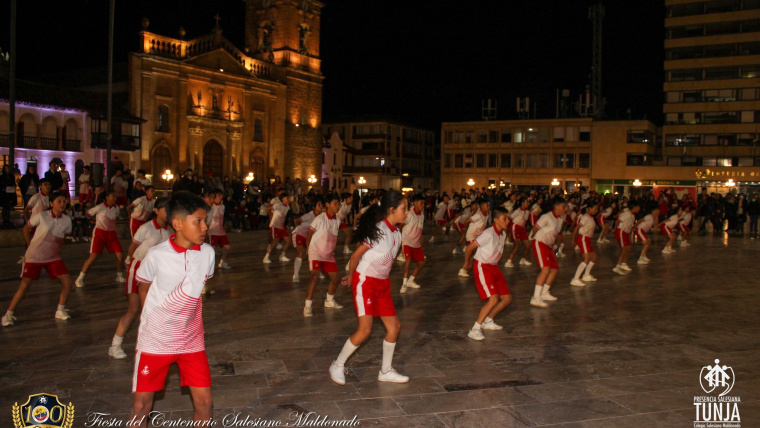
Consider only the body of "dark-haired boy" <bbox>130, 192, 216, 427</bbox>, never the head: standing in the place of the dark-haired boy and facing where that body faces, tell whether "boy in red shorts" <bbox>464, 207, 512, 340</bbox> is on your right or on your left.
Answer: on your left

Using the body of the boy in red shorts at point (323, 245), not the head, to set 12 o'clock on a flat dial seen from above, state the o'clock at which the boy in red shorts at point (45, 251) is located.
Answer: the boy in red shorts at point (45, 251) is roughly at 4 o'clock from the boy in red shorts at point (323, 245).

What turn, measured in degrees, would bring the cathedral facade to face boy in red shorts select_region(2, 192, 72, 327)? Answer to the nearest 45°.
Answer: approximately 45° to its right

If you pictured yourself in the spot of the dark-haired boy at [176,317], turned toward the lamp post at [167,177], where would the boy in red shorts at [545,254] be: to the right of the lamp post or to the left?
right

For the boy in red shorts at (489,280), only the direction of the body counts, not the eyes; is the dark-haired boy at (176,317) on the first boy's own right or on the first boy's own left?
on the first boy's own right

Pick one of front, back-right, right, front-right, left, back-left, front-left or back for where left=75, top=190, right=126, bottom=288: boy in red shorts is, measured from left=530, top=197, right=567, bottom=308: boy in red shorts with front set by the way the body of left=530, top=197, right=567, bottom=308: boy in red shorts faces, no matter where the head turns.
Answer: back-right
